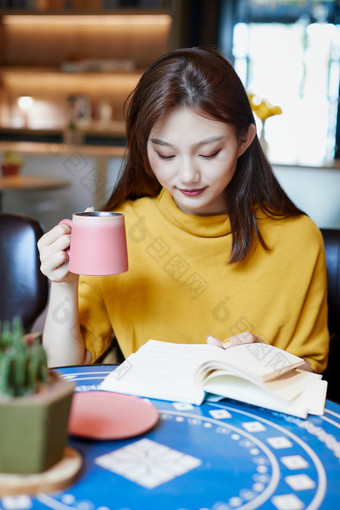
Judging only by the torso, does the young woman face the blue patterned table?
yes

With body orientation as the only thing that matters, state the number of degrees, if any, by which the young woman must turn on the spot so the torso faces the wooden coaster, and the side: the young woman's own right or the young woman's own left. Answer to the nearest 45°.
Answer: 0° — they already face it

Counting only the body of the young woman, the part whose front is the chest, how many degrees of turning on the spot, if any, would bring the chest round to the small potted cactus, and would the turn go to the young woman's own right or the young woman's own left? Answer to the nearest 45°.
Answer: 0° — they already face it

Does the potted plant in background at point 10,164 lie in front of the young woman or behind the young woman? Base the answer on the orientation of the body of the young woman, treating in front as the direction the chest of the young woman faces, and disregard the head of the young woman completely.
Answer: behind

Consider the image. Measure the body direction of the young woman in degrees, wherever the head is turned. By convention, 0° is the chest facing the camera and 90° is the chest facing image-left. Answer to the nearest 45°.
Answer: approximately 0°
